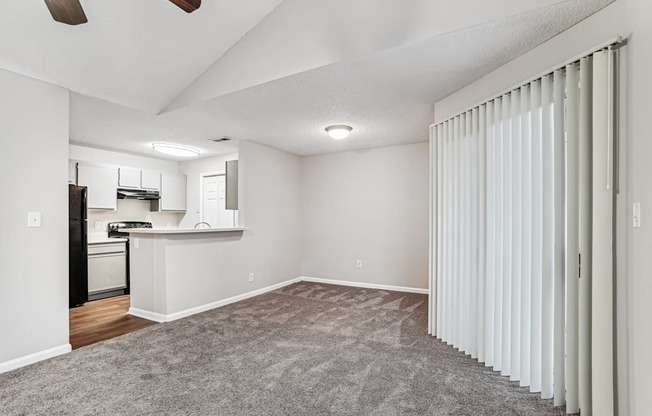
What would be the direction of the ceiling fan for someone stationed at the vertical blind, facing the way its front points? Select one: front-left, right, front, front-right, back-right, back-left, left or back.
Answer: front

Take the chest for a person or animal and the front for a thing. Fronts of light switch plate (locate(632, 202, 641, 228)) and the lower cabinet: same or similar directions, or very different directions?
very different directions

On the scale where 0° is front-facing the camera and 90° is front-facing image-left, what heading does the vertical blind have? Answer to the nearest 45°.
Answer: approximately 45°

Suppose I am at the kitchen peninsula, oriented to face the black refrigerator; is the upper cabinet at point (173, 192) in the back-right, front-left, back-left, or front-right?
front-right

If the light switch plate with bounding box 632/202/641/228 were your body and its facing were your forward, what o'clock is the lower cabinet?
The lower cabinet is roughly at 1 o'clock from the light switch plate.

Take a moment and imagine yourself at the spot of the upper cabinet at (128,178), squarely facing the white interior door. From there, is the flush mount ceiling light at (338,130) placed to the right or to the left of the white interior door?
right

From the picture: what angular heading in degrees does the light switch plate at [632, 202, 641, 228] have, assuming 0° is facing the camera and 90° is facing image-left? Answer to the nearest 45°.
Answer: approximately 45°

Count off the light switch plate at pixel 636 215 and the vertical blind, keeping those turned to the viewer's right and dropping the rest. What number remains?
0

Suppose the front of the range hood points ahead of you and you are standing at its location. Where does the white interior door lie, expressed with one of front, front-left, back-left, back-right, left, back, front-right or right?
front-left

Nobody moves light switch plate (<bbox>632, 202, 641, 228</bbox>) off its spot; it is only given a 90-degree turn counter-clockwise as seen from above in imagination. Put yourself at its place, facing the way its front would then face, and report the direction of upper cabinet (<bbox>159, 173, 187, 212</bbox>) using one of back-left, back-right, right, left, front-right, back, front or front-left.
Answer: back-right

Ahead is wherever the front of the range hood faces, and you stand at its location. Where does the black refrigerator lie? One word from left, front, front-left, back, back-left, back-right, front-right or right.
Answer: right

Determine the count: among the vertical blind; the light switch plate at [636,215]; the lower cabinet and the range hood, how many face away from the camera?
0

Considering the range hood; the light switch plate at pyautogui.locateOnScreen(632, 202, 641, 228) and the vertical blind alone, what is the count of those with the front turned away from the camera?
0

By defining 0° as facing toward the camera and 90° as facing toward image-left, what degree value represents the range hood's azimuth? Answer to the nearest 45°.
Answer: approximately 315°

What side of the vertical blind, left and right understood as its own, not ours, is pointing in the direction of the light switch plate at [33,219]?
front

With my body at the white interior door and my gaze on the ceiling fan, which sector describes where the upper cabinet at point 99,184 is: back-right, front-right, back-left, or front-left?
front-right
